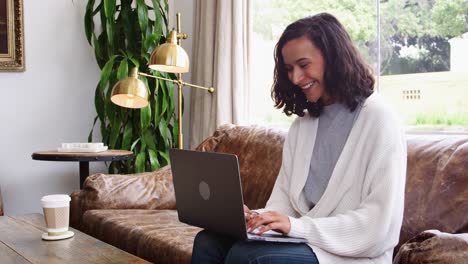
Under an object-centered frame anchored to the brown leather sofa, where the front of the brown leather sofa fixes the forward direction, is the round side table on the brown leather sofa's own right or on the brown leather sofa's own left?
on the brown leather sofa's own right

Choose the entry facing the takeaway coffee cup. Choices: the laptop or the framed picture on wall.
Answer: the framed picture on wall

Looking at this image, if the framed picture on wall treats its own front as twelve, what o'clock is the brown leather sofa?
The brown leather sofa is roughly at 11 o'clock from the framed picture on wall.

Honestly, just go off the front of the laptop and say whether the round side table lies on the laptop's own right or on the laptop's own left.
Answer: on the laptop's own left

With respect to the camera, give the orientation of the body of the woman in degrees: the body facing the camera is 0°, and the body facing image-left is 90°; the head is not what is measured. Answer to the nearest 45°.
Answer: approximately 45°

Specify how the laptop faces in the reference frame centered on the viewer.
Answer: facing away from the viewer and to the right of the viewer

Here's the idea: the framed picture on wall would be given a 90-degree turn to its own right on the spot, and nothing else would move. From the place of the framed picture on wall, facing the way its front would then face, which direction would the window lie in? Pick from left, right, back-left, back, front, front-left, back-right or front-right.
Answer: back-left

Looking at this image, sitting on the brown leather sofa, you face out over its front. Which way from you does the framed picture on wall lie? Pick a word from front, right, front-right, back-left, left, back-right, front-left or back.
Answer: right

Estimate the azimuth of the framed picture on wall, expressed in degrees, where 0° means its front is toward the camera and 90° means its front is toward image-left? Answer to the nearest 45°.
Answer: approximately 0°

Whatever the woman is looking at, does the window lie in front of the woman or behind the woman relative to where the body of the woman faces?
behind

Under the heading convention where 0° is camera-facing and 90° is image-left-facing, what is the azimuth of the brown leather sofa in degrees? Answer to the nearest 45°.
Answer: approximately 45°

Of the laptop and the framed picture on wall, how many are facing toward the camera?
1

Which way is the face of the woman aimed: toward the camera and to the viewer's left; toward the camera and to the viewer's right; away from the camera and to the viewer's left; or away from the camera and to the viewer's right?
toward the camera and to the viewer's left

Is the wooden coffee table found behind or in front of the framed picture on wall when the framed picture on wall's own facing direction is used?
in front
